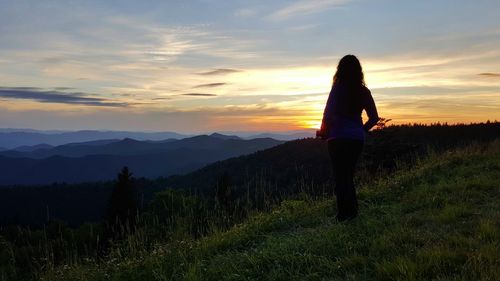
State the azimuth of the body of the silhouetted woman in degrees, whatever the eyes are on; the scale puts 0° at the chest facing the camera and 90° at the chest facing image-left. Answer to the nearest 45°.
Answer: approximately 180°

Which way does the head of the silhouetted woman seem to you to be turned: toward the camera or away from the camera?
away from the camera
